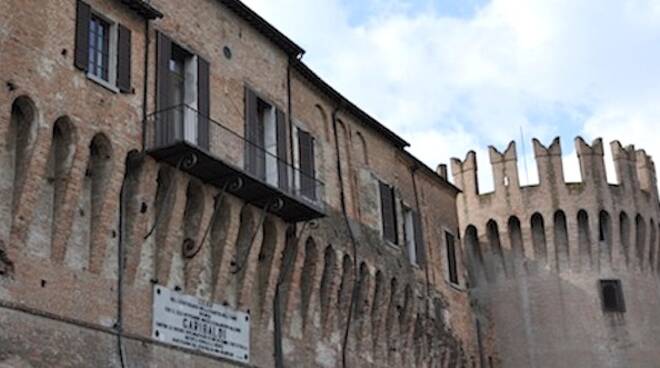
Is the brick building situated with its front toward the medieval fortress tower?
no
